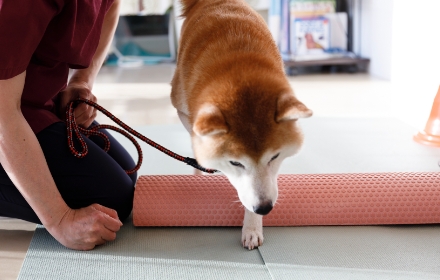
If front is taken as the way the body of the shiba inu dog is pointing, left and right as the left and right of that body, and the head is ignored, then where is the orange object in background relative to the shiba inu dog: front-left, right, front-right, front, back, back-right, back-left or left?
back-left

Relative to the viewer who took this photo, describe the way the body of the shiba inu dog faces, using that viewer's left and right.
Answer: facing the viewer
